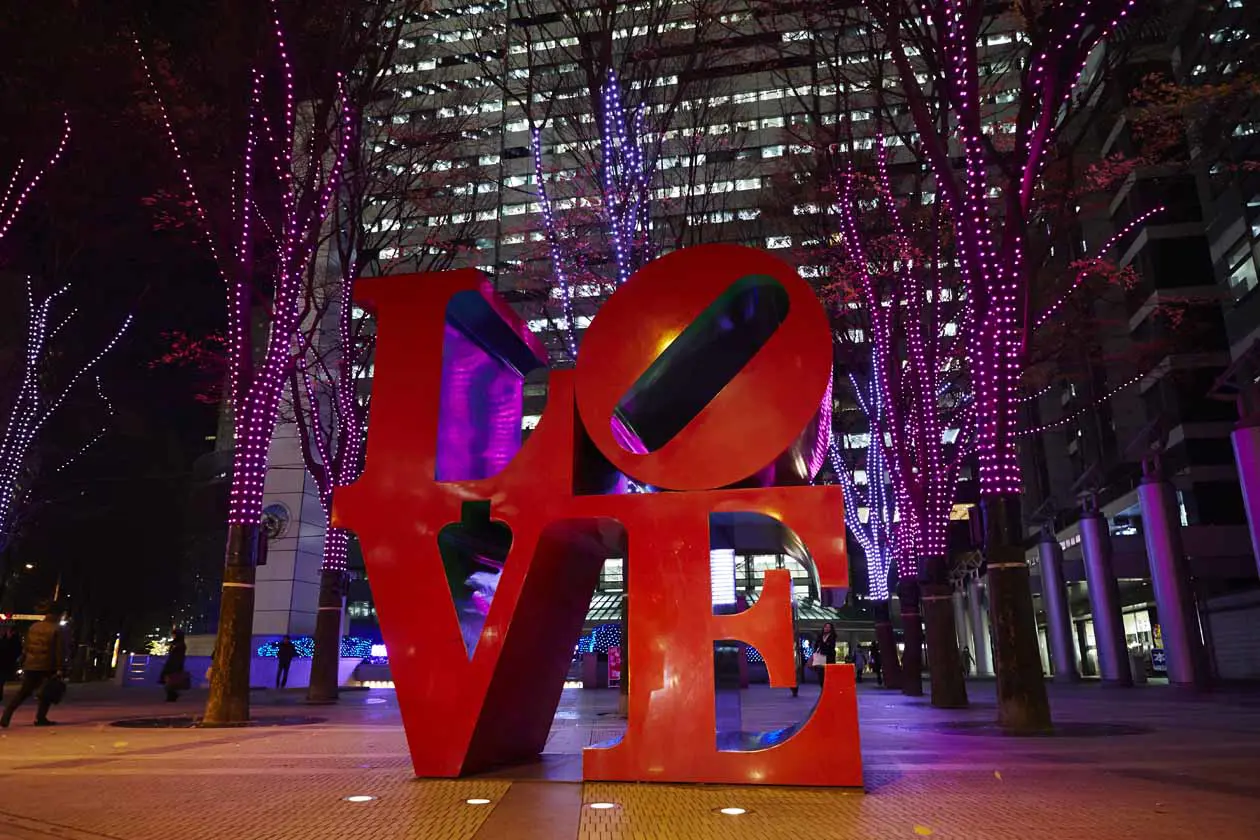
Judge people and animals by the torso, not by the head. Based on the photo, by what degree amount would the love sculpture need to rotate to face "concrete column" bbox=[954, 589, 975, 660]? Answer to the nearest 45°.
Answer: approximately 135° to its left

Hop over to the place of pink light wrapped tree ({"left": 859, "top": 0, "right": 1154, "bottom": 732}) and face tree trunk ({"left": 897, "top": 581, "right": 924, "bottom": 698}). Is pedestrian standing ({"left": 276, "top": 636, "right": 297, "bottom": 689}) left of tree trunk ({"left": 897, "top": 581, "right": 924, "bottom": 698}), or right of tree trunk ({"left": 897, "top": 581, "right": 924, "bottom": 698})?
left

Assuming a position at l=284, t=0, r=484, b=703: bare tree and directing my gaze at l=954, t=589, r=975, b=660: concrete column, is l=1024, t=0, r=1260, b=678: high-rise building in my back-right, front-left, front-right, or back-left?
front-right

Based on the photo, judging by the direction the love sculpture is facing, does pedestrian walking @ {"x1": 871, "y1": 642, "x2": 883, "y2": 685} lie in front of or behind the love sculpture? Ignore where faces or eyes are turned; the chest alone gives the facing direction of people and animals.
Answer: behind

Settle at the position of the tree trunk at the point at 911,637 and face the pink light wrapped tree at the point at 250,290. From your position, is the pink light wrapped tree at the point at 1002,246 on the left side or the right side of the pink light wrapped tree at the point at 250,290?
left

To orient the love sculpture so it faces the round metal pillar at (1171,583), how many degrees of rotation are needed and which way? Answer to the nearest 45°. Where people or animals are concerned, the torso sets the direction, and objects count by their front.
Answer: approximately 135° to its left

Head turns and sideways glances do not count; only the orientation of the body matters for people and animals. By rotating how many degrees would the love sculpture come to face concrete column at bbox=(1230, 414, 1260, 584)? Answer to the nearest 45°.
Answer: approximately 135° to its left

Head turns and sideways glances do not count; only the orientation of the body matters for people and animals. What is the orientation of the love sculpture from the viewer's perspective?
toward the camera

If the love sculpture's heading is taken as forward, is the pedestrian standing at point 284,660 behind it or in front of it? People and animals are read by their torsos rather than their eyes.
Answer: behind

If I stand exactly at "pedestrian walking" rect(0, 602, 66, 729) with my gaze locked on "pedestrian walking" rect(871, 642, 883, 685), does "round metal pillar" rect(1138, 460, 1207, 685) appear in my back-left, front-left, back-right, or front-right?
front-right

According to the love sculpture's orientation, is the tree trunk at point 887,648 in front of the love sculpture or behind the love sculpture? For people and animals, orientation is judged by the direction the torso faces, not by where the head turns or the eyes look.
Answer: behind

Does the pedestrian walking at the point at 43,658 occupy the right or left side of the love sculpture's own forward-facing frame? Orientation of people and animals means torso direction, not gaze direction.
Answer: on its right

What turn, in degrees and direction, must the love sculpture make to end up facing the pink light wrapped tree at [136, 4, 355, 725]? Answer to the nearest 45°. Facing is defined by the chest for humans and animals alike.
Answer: approximately 135° to its right
